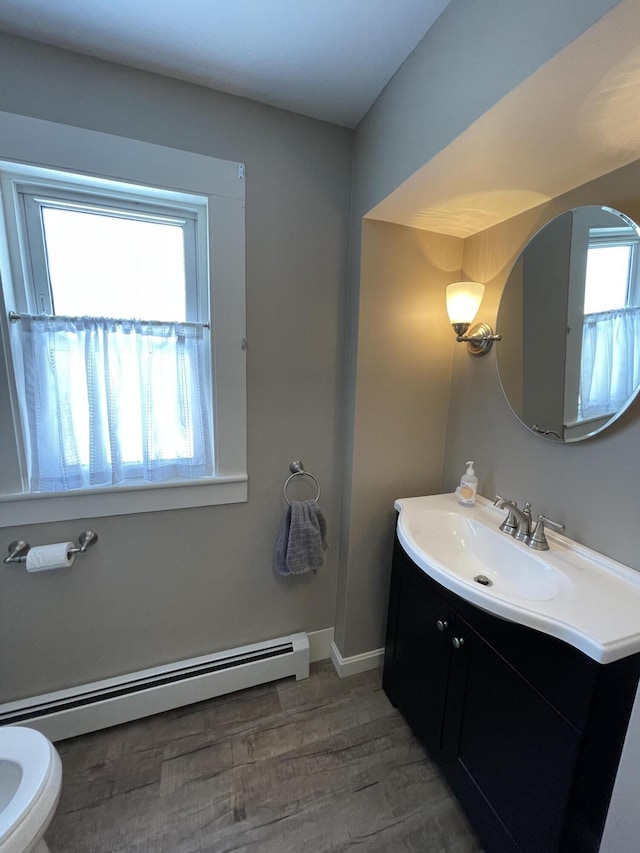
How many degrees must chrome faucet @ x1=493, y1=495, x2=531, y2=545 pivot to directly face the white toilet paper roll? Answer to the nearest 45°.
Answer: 0° — it already faces it

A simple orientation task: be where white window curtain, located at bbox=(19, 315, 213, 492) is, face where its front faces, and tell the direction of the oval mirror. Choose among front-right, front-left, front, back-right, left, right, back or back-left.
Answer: front-left

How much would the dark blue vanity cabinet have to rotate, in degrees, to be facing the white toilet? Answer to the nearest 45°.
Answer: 0° — it already faces it

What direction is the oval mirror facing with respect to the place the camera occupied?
facing the viewer and to the left of the viewer

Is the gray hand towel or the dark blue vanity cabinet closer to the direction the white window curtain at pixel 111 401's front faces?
the dark blue vanity cabinet

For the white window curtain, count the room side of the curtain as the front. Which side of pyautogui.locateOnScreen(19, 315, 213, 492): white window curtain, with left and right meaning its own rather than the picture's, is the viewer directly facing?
front

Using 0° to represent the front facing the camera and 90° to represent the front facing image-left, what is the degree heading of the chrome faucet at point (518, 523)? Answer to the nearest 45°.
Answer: approximately 45°

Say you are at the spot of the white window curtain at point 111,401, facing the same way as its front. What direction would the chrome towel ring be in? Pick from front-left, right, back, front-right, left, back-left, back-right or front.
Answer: left

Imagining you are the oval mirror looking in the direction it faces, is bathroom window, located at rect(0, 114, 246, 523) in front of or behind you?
in front

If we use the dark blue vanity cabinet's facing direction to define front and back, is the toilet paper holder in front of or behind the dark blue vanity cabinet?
in front

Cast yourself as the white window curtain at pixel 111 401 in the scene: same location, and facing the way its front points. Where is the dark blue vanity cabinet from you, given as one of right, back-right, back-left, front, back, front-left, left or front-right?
front-left

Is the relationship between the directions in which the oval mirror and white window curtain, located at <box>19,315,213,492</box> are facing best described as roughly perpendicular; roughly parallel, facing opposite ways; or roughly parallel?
roughly perpendicular

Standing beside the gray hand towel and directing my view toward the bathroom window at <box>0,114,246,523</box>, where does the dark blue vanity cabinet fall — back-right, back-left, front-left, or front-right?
back-left

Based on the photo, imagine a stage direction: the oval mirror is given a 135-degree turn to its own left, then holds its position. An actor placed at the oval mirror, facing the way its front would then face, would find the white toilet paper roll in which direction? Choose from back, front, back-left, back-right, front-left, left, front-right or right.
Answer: back-right
